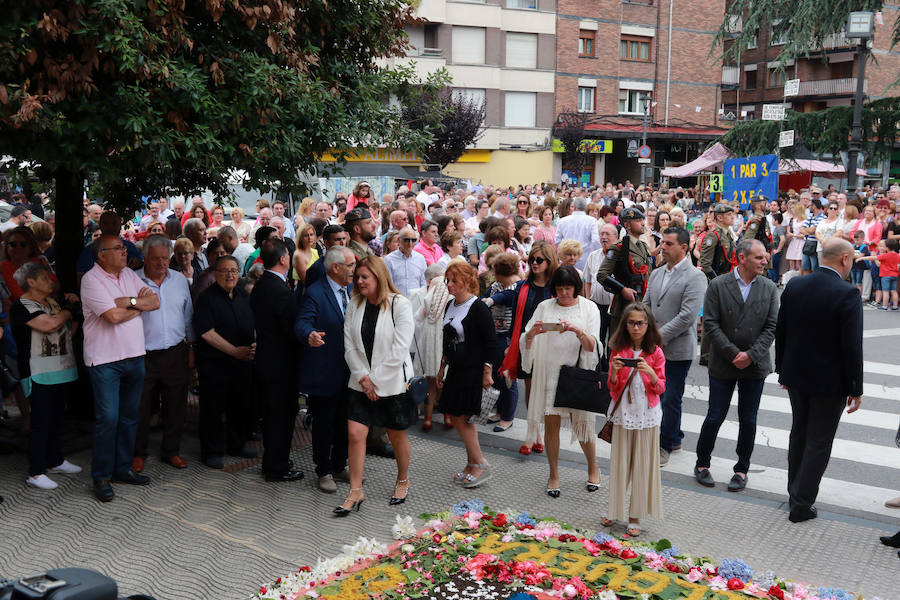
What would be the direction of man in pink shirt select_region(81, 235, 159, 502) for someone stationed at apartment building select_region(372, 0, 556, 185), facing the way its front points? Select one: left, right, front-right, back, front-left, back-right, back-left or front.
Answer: front

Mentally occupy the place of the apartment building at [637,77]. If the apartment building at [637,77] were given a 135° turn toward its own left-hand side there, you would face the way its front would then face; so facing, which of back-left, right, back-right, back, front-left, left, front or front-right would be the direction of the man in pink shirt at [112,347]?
back-right

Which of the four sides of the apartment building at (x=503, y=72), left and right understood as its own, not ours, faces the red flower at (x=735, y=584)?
front

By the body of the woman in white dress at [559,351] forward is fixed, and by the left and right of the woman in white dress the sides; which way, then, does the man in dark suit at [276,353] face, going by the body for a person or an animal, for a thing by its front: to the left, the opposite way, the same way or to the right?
to the left

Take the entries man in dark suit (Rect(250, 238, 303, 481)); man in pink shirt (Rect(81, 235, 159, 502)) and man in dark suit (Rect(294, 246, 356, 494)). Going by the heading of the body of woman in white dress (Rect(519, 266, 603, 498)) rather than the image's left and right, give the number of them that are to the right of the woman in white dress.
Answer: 3

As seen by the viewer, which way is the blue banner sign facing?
toward the camera

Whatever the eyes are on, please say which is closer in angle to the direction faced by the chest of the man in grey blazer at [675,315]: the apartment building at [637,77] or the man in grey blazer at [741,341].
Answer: the man in grey blazer

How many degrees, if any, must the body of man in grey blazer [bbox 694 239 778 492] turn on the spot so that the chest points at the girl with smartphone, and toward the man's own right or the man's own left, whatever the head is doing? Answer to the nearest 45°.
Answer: approximately 45° to the man's own right

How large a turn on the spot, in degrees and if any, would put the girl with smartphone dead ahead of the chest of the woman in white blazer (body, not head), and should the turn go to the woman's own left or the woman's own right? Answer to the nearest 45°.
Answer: approximately 135° to the woman's own left

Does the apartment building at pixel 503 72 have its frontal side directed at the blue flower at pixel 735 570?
yes

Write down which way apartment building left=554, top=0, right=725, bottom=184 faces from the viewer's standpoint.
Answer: facing the viewer

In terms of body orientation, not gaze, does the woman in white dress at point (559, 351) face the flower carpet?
yes

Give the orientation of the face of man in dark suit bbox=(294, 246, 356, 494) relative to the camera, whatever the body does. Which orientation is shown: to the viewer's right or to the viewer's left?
to the viewer's right

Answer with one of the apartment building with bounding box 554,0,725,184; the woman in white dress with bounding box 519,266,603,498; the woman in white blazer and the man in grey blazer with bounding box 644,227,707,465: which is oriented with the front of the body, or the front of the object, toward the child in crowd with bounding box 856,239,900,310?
the apartment building

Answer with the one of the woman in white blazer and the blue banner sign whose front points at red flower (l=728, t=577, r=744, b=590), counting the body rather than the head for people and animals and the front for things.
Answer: the blue banner sign

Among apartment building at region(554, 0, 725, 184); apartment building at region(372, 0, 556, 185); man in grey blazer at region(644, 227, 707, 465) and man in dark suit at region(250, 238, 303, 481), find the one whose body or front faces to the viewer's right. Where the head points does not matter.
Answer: the man in dark suit

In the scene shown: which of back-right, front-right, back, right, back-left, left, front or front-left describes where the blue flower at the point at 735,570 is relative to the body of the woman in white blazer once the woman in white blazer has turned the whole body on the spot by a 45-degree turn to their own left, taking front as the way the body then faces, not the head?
front-left

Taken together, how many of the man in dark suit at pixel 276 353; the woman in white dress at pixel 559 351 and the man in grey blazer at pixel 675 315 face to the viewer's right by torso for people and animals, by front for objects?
1
